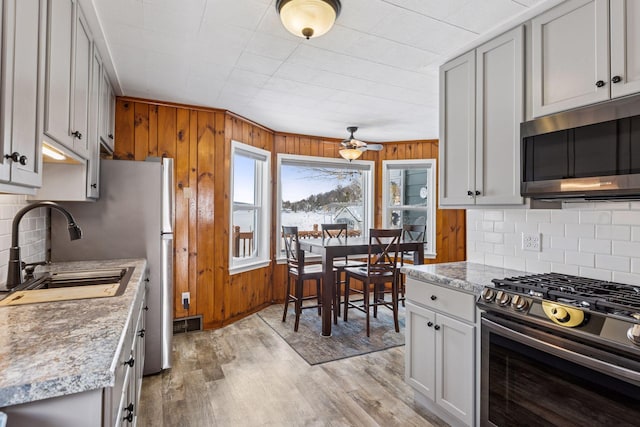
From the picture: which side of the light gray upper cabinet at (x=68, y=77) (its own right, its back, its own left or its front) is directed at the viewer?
right

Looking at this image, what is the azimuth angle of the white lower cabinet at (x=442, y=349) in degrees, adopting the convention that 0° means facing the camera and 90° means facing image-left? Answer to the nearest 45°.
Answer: approximately 45°

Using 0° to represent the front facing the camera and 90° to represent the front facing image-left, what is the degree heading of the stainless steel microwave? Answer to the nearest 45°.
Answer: approximately 45°

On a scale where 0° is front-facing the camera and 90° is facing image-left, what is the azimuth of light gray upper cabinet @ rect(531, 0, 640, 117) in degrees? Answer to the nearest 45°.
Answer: approximately 45°

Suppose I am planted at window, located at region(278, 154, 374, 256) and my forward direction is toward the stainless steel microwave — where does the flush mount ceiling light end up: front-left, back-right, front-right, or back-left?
front-right

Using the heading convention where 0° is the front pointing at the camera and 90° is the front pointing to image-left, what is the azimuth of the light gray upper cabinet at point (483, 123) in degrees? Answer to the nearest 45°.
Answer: approximately 45°

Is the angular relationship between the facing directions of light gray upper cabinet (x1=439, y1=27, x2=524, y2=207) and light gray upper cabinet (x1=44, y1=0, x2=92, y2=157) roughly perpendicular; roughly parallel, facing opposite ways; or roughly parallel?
roughly parallel, facing opposite ways

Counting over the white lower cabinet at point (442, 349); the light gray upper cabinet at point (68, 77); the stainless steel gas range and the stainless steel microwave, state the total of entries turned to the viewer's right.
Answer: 1
